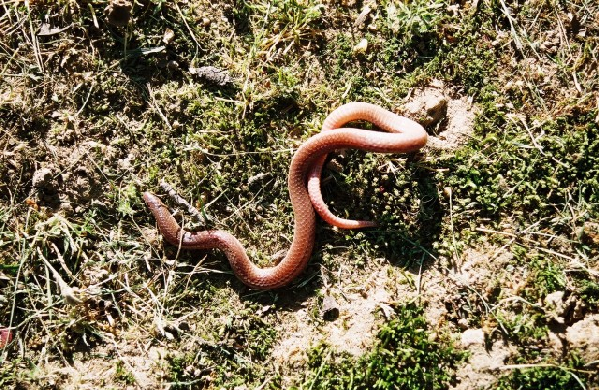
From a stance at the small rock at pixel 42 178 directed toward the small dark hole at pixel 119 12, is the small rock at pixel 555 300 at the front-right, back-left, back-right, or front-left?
front-right

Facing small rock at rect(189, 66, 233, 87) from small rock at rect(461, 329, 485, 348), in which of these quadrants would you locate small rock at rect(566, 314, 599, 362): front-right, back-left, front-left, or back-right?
back-right

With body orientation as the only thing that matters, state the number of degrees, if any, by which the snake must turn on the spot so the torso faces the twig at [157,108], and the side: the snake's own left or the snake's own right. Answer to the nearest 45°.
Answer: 0° — it already faces it

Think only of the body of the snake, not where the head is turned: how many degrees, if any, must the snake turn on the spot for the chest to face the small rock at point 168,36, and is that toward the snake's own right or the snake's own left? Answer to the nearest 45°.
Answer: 0° — it already faces it

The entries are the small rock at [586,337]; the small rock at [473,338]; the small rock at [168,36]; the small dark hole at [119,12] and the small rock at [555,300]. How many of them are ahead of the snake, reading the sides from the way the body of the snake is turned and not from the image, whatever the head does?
2

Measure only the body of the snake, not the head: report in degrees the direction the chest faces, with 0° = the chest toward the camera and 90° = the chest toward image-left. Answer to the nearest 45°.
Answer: approximately 135°

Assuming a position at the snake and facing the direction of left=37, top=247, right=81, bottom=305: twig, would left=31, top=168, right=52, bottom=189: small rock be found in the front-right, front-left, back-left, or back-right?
front-right

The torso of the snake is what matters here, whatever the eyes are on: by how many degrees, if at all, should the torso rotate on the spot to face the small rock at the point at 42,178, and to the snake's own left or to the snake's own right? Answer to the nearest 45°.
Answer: approximately 45° to the snake's own left

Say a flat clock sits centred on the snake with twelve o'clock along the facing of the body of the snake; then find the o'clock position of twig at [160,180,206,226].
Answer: The twig is roughly at 11 o'clock from the snake.

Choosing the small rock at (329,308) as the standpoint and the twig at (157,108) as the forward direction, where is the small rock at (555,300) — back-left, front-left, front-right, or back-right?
back-right

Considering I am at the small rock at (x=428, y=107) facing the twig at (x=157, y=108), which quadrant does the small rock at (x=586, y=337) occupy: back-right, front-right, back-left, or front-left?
back-left

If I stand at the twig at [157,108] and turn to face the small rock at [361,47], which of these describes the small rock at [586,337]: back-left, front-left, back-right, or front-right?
front-right
